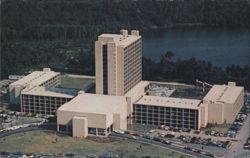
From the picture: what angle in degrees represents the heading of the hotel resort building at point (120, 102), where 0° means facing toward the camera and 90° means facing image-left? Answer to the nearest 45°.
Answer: approximately 0°
